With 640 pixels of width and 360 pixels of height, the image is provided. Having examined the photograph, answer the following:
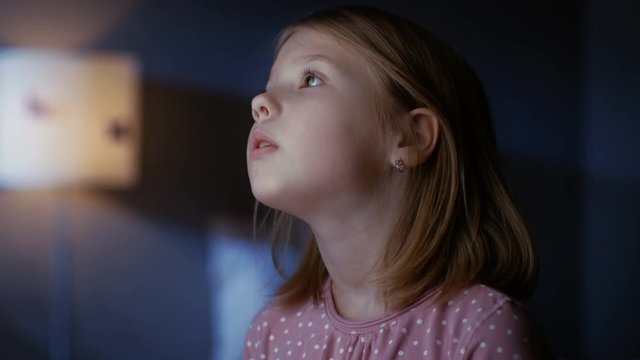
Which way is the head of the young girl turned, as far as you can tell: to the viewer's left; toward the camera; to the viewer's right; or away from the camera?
to the viewer's left

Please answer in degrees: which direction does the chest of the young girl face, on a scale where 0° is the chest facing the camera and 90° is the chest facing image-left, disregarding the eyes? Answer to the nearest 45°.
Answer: approximately 45°
